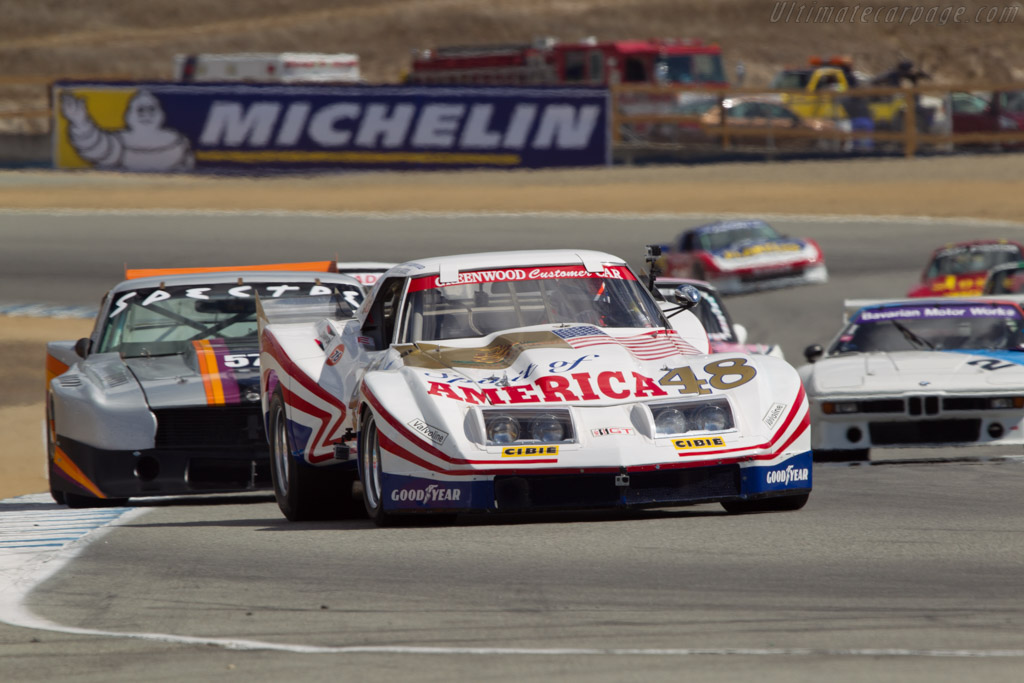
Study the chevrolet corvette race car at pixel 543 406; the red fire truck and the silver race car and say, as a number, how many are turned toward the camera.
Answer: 2

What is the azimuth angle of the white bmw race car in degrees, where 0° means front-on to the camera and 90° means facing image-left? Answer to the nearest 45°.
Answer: approximately 0°

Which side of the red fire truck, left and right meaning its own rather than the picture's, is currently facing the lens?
right

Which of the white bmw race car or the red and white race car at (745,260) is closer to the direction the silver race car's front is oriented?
the white bmw race car

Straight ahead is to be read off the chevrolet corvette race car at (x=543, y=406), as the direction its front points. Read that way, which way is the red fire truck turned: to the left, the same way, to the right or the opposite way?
to the left

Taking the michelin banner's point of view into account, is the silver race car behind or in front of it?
in front

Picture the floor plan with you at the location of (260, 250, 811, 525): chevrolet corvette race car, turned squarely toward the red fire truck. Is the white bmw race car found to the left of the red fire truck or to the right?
right

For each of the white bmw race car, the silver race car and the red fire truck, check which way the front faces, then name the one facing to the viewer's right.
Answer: the red fire truck

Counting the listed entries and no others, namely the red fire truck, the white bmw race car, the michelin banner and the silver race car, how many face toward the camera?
3
